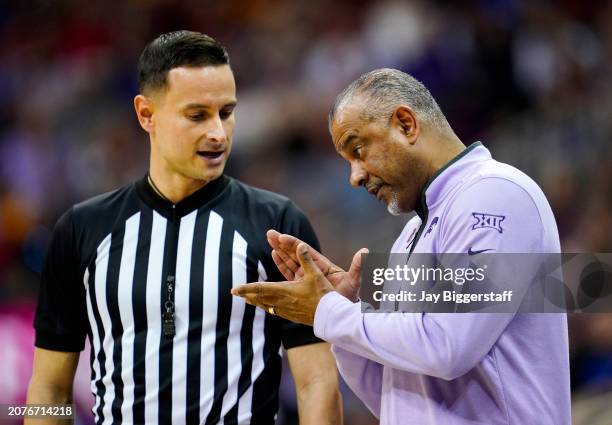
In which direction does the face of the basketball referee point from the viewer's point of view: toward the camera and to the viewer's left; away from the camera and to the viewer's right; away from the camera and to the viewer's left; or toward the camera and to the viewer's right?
toward the camera and to the viewer's right

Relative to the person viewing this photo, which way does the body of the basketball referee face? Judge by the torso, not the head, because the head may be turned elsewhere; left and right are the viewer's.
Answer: facing the viewer
